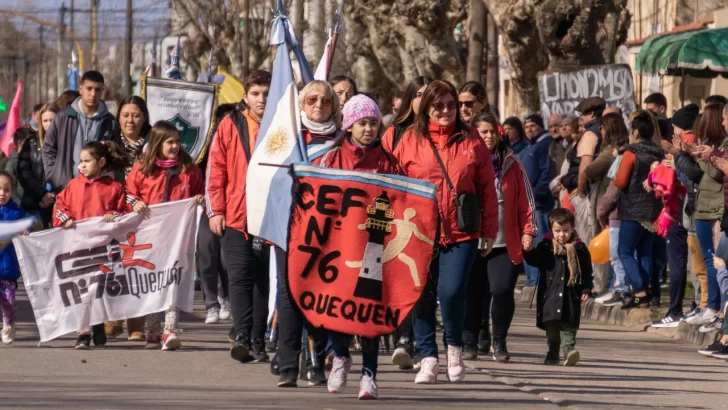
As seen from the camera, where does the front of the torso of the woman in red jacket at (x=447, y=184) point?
toward the camera

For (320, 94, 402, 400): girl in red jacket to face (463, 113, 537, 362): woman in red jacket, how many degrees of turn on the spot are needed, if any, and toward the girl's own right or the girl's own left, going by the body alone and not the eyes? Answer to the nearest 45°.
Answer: approximately 135° to the girl's own left

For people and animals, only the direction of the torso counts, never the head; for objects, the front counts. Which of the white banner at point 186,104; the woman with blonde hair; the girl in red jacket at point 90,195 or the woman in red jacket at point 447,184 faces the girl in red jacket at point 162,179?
the white banner

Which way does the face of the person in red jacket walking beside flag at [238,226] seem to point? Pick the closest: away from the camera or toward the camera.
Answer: toward the camera

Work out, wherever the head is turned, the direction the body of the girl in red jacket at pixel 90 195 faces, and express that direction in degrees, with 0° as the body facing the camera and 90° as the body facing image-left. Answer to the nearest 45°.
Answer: approximately 45°

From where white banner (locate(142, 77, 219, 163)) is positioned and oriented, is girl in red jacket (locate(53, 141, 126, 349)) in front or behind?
in front

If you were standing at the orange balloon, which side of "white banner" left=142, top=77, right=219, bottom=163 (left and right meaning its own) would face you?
left

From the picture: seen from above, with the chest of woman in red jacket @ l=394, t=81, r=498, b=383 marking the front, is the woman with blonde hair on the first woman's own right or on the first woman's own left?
on the first woman's own right

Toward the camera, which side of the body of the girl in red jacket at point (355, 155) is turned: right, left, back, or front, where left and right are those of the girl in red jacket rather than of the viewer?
front

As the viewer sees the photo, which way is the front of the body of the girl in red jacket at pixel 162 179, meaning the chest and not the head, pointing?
toward the camera

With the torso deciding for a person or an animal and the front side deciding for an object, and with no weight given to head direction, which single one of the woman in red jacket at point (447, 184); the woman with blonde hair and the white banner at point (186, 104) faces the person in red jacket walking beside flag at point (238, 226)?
the white banner

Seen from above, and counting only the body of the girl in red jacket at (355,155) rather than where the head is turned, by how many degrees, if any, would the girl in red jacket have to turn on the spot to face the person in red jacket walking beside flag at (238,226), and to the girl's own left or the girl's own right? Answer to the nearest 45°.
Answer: approximately 135° to the girl's own right
